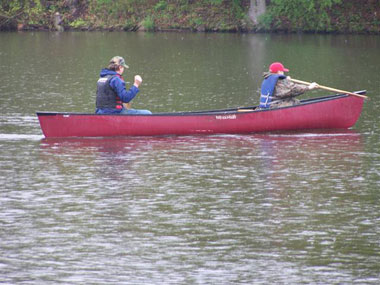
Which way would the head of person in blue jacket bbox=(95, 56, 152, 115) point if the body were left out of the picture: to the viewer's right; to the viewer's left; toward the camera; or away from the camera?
to the viewer's right

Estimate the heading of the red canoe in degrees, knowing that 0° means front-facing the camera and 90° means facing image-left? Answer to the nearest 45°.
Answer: approximately 270°
